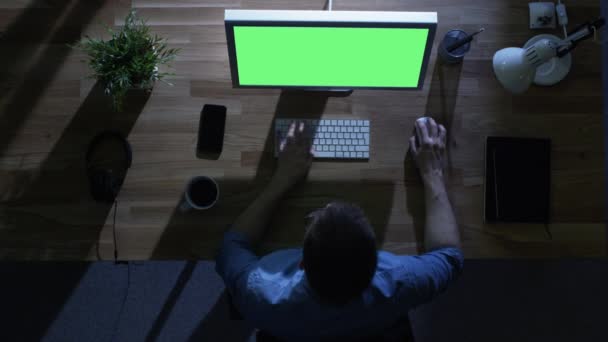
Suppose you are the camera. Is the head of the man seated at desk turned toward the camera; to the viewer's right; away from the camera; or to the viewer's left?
away from the camera

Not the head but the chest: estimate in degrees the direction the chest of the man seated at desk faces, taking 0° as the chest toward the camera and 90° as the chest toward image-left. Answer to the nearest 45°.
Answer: approximately 180°

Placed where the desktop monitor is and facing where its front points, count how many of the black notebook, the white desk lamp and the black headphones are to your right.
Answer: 1

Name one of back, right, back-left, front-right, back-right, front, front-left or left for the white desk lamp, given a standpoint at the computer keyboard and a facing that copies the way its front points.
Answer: left

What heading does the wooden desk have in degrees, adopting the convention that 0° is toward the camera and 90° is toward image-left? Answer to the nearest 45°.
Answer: approximately 0°

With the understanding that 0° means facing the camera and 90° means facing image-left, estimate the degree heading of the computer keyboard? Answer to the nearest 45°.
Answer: approximately 0°

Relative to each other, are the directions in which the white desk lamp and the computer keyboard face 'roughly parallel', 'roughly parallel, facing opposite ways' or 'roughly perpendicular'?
roughly perpendicular
